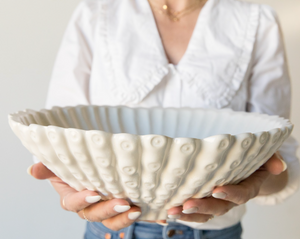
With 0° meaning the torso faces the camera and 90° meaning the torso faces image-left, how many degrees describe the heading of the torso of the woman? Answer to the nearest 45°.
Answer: approximately 0°
